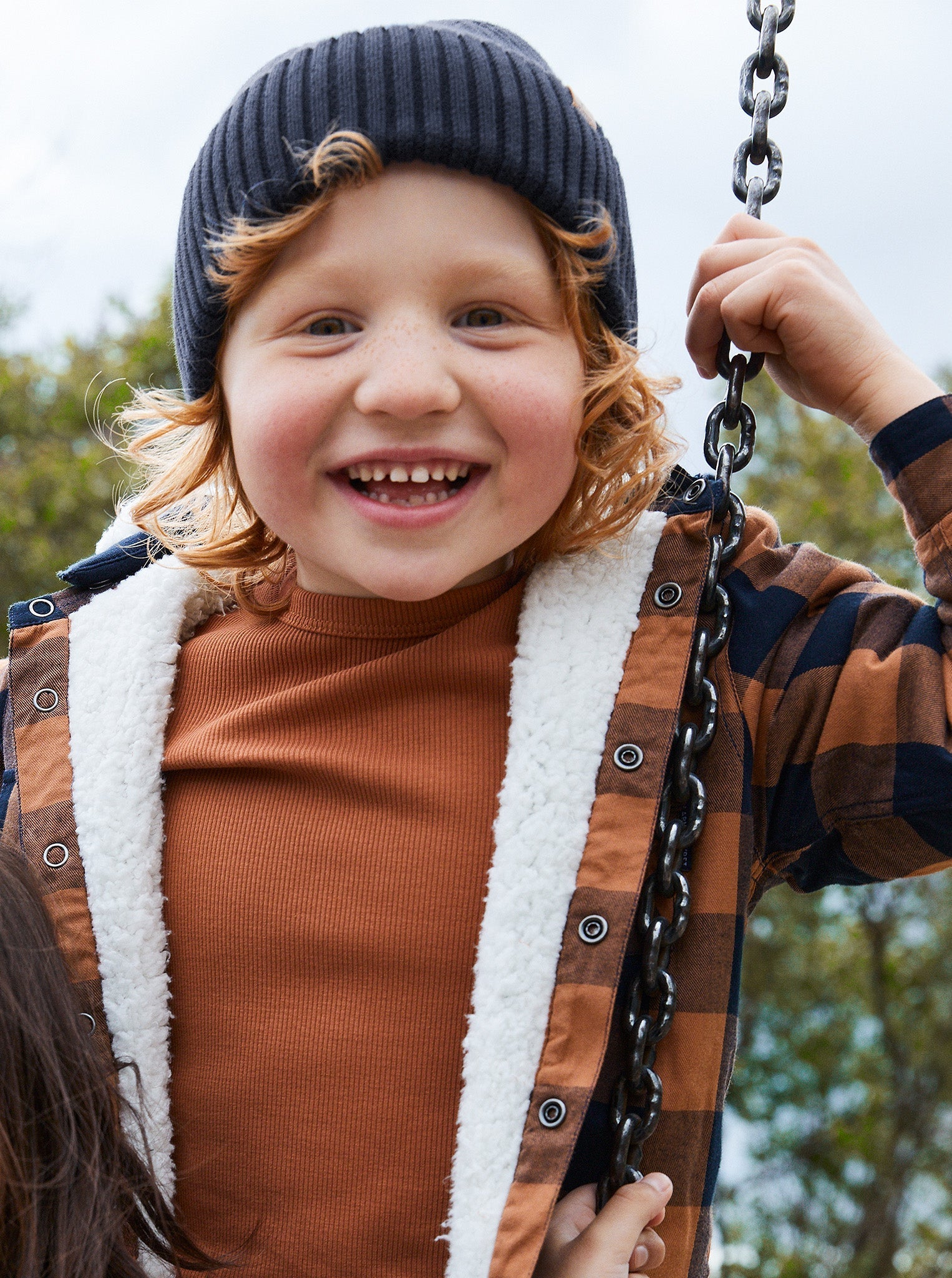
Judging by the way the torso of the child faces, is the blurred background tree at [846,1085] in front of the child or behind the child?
behind

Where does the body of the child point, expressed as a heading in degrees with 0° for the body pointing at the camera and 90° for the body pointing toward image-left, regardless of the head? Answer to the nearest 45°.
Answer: approximately 0°
